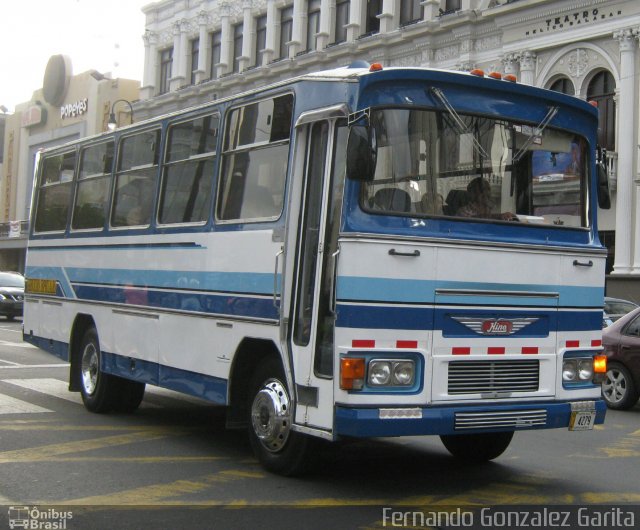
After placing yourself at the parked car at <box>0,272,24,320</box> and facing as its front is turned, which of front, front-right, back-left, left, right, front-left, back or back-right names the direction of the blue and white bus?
front

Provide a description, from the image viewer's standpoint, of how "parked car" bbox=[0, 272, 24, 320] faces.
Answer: facing the viewer

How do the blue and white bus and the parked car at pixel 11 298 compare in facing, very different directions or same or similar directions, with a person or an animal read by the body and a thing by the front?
same or similar directions

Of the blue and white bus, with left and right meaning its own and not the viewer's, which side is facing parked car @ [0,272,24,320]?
back

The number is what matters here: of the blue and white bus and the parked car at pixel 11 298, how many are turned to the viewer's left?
0

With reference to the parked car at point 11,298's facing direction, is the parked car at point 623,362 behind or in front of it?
in front

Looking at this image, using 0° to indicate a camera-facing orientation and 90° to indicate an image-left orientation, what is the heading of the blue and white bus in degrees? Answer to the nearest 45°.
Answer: approximately 315°
